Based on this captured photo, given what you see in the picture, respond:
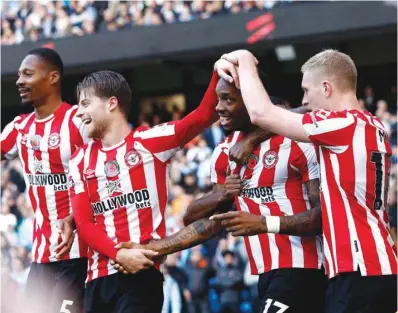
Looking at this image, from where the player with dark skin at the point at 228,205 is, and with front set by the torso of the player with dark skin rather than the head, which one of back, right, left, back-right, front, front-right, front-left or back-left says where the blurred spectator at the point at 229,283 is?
back-right

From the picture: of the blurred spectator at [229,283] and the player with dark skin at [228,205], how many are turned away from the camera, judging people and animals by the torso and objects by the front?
0

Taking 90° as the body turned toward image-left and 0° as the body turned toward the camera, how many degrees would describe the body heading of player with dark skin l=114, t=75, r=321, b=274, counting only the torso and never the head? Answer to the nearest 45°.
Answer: approximately 45°

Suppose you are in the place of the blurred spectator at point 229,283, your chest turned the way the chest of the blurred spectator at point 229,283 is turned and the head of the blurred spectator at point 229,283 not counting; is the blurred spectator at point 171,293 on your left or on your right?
on your right

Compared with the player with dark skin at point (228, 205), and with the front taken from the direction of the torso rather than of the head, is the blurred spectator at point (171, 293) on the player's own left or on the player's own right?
on the player's own right

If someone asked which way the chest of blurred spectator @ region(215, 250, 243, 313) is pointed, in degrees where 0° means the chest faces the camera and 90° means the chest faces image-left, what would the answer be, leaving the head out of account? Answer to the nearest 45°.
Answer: approximately 0°

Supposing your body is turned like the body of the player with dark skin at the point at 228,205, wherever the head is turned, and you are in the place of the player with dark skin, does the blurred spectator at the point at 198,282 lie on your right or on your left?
on your right

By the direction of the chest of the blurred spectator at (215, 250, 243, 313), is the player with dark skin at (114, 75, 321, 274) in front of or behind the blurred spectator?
in front
